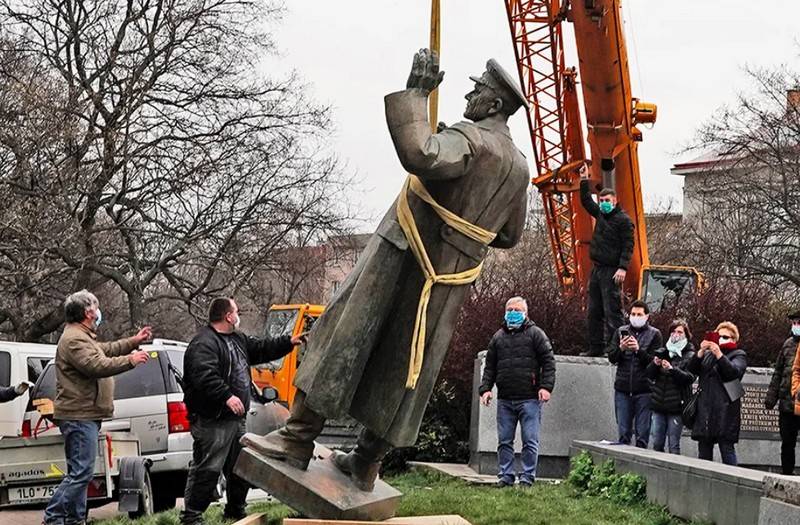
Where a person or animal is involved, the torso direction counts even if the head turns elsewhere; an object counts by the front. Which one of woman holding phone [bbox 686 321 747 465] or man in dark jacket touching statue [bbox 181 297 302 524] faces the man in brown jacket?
the woman holding phone

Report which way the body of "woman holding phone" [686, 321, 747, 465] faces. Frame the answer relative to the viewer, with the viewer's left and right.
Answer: facing the viewer and to the left of the viewer

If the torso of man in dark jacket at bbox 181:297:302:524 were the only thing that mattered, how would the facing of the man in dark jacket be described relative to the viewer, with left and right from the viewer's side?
facing the viewer and to the right of the viewer

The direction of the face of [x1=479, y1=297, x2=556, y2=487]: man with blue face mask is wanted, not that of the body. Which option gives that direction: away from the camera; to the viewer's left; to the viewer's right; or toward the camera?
toward the camera

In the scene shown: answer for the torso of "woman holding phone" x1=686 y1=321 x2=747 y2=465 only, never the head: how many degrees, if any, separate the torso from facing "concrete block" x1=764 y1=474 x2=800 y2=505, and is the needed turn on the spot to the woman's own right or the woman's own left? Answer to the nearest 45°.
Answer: approximately 45° to the woman's own left

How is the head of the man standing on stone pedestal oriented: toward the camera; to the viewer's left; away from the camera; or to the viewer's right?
toward the camera

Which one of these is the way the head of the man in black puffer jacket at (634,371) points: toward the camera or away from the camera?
toward the camera

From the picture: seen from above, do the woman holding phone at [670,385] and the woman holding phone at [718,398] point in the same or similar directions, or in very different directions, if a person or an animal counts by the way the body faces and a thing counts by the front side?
same or similar directions

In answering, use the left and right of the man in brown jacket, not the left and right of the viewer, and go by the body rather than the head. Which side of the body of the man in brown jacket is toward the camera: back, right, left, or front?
right

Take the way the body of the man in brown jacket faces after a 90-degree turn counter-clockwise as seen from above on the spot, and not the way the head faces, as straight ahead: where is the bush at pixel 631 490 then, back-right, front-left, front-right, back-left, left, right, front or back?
right

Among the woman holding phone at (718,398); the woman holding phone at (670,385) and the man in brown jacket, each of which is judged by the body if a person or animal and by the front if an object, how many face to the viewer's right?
1

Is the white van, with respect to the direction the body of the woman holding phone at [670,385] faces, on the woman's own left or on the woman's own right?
on the woman's own right
